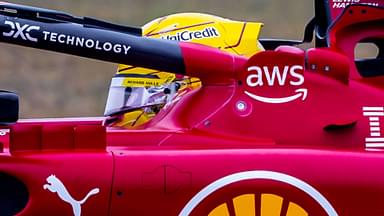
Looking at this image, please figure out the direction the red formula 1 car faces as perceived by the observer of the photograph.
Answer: facing to the left of the viewer
